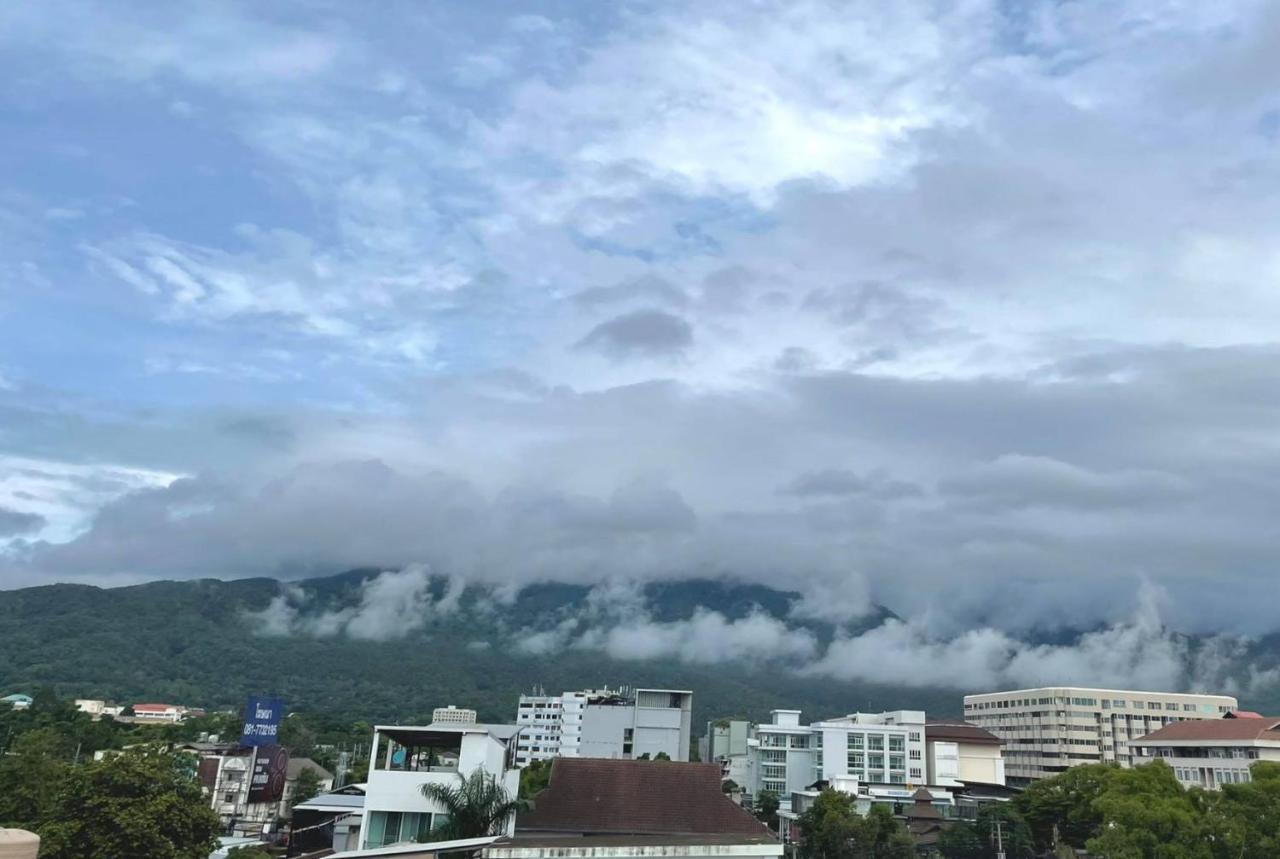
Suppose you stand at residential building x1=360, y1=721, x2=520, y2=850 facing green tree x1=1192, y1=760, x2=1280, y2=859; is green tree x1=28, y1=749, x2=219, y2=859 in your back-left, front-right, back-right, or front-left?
back-right

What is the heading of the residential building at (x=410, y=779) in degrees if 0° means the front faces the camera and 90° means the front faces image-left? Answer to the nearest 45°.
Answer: approximately 0°

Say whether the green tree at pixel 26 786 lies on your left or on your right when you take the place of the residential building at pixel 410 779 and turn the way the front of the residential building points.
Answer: on your right

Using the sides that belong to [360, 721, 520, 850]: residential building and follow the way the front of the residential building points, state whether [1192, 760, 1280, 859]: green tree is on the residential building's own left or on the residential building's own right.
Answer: on the residential building's own left

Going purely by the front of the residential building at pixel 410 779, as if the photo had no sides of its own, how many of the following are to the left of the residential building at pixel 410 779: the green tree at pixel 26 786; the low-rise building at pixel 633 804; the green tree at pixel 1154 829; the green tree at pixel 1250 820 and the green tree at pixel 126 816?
3

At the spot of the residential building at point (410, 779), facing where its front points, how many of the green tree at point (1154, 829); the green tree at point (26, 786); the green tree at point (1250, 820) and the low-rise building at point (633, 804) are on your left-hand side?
3

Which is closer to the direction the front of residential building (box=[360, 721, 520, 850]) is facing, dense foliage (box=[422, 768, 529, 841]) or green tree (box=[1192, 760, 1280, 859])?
the dense foliage

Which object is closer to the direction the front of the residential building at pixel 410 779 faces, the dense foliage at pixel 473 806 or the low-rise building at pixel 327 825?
the dense foliage

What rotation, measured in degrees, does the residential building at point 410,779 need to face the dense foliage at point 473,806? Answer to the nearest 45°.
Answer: approximately 45° to its left
